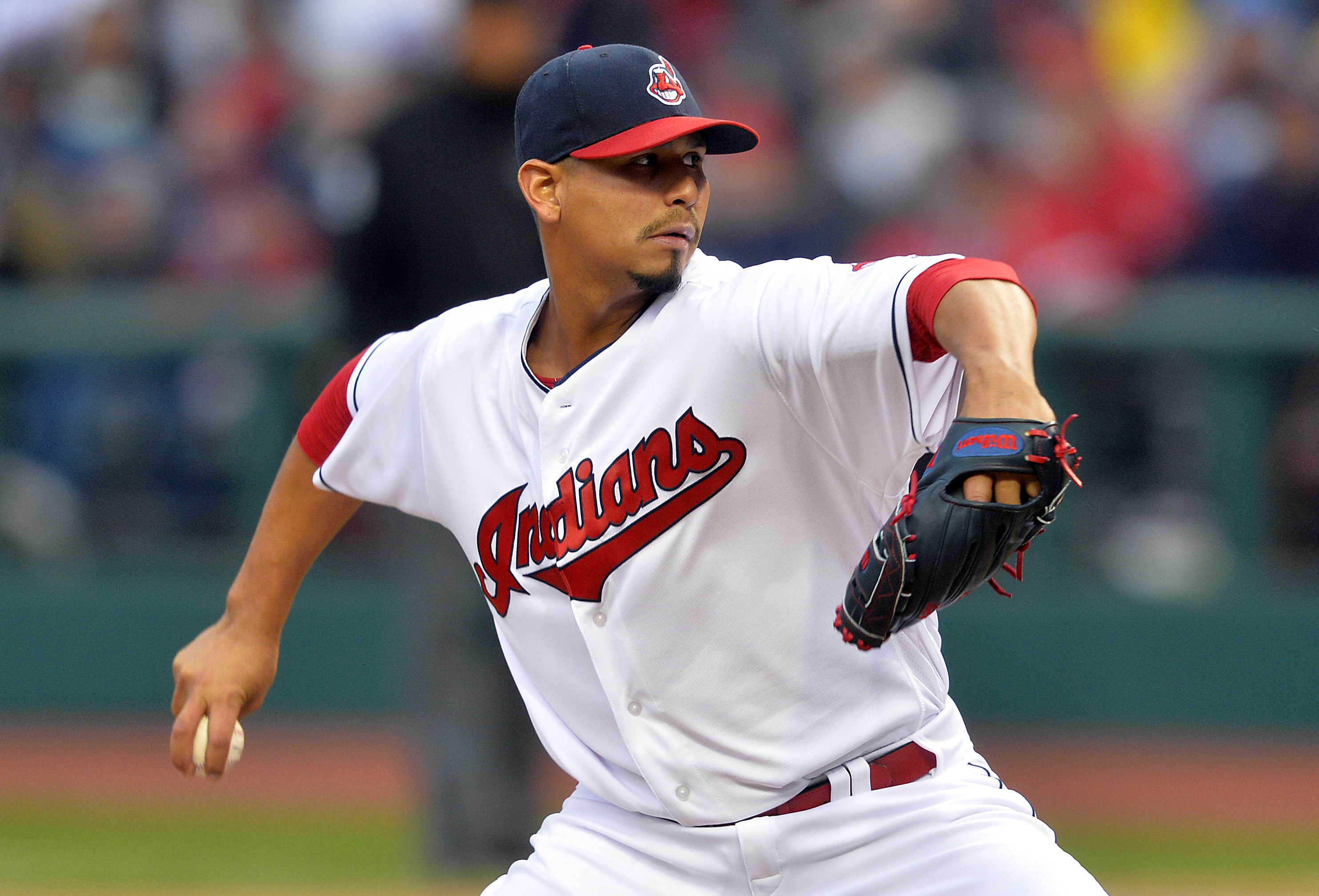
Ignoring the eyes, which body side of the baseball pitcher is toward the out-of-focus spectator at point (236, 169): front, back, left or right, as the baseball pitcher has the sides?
back

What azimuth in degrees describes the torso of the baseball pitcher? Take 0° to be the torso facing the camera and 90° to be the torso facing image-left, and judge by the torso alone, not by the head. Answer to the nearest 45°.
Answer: approximately 0°

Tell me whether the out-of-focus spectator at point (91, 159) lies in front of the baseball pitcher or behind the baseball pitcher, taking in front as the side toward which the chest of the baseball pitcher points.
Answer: behind

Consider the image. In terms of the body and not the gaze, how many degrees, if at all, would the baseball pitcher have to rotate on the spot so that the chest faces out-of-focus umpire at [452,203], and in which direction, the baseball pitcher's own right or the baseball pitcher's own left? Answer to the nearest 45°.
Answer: approximately 180°

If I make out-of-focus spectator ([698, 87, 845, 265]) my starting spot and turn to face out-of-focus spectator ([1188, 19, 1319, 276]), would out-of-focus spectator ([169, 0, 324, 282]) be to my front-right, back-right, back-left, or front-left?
back-left

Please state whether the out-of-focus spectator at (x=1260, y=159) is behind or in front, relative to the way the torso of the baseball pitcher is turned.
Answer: behind

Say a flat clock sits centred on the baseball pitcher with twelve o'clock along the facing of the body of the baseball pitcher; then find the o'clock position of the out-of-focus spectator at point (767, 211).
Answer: The out-of-focus spectator is roughly at 6 o'clock from the baseball pitcher.

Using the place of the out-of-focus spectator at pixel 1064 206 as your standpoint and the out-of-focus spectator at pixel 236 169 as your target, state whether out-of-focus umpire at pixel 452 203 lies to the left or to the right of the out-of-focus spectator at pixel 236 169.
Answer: left
